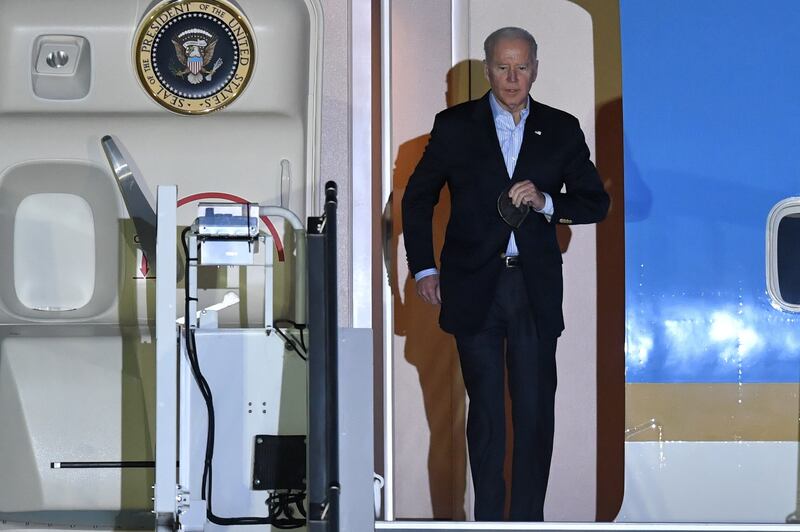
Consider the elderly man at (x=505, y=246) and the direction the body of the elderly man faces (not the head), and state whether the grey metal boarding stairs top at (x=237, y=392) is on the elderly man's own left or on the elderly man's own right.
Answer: on the elderly man's own right

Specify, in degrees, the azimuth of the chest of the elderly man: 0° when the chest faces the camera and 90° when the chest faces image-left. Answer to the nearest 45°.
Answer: approximately 0°
